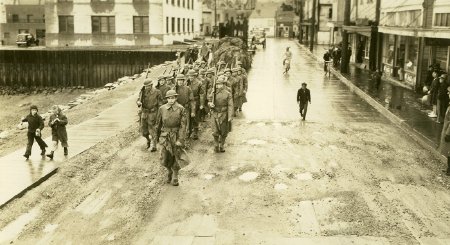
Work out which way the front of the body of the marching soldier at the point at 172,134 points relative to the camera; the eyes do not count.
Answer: toward the camera

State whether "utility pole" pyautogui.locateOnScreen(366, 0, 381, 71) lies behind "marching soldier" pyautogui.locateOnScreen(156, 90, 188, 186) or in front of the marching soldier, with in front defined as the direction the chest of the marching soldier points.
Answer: behind

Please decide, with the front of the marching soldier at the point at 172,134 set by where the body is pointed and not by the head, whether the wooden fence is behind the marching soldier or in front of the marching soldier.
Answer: behind

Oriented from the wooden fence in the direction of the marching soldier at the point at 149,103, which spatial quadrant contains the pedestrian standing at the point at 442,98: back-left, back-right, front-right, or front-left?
front-left

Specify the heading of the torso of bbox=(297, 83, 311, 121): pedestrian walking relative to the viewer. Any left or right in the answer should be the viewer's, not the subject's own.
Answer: facing the viewer

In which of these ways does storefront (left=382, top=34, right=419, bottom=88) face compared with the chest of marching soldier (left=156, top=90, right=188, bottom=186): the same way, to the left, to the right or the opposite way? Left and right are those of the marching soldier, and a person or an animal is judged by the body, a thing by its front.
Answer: to the right

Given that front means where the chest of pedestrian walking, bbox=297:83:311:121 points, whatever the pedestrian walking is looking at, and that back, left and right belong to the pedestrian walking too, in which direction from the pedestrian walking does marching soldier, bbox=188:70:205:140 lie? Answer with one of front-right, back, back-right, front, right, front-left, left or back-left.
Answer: front-right

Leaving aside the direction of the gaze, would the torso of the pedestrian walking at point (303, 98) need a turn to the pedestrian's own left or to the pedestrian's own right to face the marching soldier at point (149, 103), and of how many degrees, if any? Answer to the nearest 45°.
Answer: approximately 45° to the pedestrian's own right

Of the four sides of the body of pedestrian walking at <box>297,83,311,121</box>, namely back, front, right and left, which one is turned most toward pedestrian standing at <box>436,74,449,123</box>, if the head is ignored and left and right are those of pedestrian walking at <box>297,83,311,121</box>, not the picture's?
left

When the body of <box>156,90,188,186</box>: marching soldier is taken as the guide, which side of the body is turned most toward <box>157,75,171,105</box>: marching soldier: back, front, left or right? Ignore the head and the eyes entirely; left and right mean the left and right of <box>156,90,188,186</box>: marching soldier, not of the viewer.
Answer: back

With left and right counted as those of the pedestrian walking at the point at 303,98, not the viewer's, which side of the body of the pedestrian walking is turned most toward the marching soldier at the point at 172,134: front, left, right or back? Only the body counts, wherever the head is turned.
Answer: front

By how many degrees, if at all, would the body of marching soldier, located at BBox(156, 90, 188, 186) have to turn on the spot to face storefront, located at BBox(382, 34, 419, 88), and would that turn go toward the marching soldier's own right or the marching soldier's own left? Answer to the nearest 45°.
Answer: approximately 135° to the marching soldier's own left

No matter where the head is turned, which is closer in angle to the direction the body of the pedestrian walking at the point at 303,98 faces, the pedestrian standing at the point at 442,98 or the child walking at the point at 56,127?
the child walking

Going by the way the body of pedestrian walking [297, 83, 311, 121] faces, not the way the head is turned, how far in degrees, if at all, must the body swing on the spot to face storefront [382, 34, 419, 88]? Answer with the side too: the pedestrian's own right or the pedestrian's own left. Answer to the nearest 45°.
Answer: approximately 135° to the pedestrian's own left

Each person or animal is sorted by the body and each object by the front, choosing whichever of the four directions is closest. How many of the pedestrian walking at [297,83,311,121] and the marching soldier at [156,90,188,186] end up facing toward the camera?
2

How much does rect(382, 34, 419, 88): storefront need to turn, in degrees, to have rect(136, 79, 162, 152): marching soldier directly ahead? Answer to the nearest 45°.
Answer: approximately 45° to its left

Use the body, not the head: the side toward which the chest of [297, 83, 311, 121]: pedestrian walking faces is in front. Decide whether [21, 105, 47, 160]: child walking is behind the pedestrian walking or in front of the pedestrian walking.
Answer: in front

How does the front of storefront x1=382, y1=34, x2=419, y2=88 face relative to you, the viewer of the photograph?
facing the viewer and to the left of the viewer
